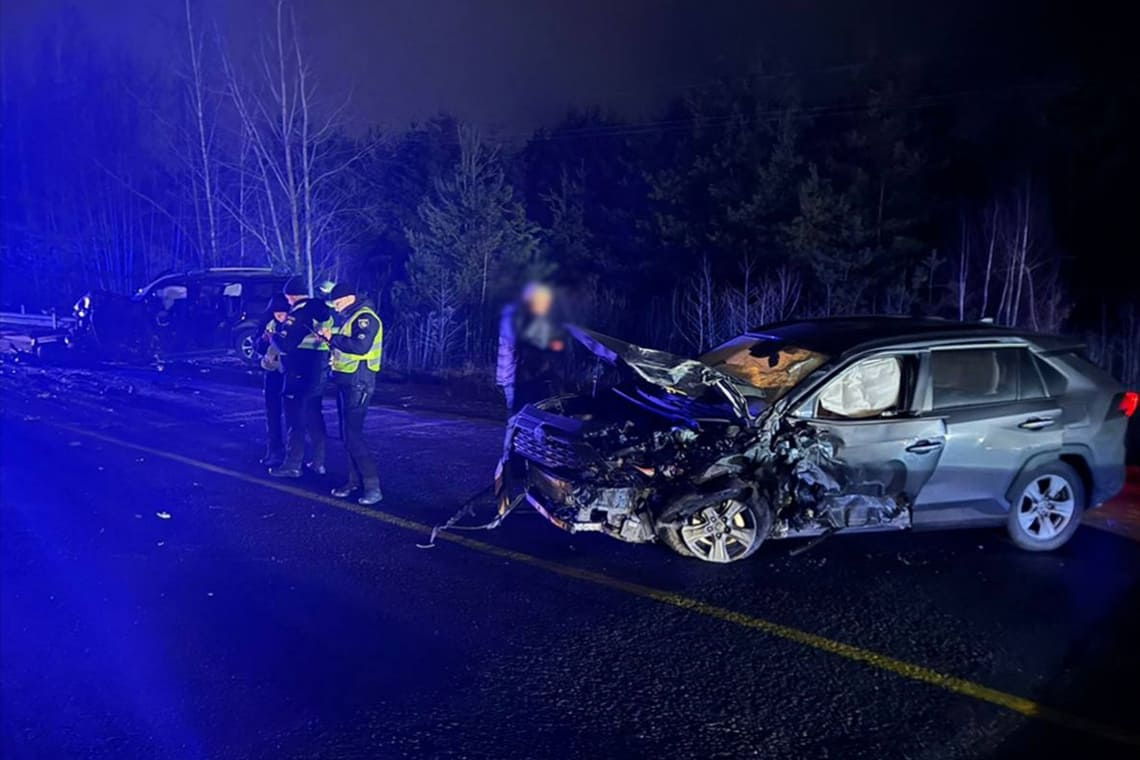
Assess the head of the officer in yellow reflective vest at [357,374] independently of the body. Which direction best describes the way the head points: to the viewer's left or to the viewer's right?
to the viewer's left

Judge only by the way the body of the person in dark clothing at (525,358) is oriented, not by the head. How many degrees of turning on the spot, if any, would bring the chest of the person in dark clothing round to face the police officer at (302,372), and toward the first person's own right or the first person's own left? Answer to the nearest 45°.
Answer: approximately 135° to the first person's own right

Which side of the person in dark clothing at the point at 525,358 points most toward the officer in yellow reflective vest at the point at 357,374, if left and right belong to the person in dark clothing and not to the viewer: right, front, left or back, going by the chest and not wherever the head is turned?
right

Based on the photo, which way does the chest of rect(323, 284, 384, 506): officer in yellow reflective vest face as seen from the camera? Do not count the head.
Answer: to the viewer's left

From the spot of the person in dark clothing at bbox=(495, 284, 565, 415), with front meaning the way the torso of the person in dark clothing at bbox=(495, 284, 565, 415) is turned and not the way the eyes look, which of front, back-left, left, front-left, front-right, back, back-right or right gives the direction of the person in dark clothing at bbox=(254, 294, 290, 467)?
back-right

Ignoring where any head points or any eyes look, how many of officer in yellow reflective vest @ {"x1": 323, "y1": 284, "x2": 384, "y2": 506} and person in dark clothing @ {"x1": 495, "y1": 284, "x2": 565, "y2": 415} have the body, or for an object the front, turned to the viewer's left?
1

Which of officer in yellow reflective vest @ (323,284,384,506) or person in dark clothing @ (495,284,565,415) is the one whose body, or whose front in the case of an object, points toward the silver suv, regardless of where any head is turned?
the person in dark clothing

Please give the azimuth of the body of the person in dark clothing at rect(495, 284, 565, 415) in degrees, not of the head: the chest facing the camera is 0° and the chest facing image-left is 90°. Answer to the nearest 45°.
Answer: approximately 315°
